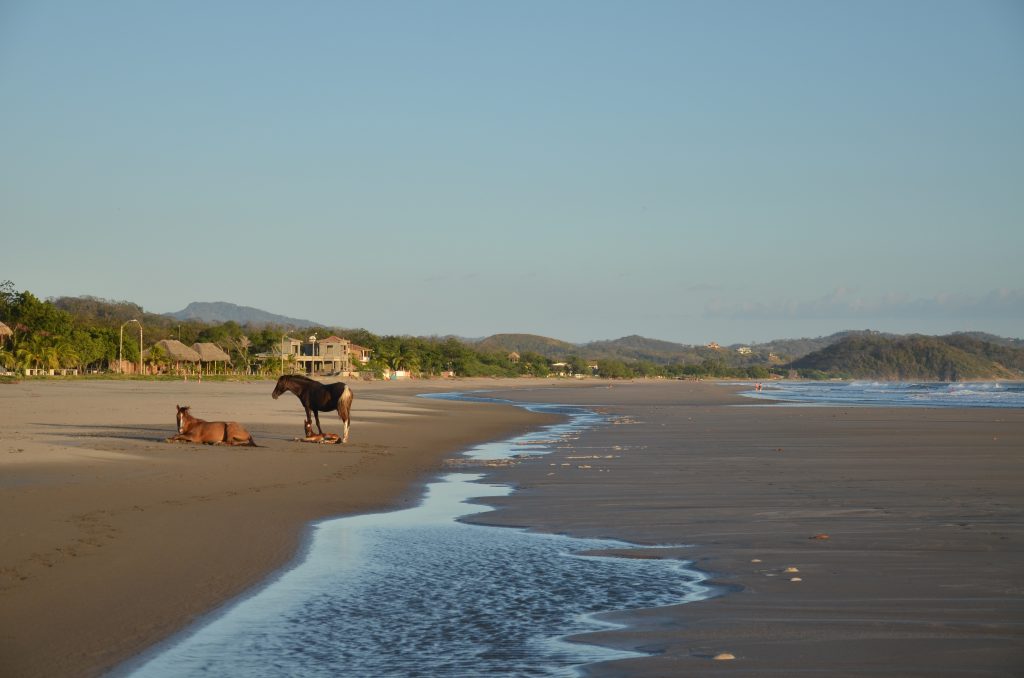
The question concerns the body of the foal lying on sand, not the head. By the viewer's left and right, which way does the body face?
facing to the left of the viewer

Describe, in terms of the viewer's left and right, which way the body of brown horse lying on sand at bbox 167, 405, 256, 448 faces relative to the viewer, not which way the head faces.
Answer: facing to the left of the viewer

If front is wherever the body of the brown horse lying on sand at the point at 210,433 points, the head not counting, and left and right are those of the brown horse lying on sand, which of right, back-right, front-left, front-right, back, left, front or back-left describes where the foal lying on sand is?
back-right

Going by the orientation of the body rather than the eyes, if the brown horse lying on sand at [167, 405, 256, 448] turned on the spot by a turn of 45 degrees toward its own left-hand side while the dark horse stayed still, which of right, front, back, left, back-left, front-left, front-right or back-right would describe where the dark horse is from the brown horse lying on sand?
back

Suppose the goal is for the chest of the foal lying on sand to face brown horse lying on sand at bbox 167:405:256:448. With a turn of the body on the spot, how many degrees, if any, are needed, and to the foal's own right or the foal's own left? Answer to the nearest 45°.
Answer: approximately 45° to the foal's own left

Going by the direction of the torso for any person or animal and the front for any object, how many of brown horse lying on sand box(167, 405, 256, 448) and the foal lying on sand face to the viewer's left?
2
